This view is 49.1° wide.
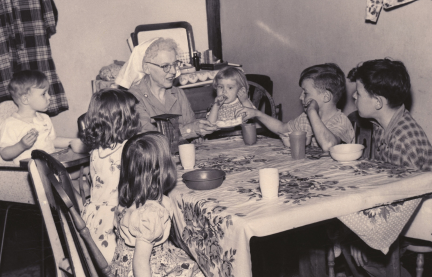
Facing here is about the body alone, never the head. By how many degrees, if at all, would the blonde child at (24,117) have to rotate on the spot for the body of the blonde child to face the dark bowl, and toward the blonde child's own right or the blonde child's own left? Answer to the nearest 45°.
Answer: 0° — they already face it

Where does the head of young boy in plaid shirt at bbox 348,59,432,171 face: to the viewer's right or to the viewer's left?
to the viewer's left

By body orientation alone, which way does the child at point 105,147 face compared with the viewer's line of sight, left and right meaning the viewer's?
facing away from the viewer and to the right of the viewer

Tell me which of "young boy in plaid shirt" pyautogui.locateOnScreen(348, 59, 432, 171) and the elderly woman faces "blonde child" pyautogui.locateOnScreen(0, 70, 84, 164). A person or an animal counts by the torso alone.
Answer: the young boy in plaid shirt

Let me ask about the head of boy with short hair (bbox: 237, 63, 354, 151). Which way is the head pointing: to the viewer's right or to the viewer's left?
to the viewer's left

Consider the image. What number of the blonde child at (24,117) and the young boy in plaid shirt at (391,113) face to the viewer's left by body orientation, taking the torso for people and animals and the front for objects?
1

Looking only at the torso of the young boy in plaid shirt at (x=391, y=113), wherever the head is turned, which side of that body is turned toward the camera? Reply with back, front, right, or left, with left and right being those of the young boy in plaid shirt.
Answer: left

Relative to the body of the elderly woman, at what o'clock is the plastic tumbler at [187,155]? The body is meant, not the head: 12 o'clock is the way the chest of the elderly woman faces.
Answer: The plastic tumbler is roughly at 1 o'clock from the elderly woman.

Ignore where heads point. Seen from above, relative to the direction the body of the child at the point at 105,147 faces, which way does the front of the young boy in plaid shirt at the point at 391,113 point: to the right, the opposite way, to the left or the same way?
to the left
